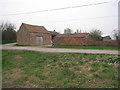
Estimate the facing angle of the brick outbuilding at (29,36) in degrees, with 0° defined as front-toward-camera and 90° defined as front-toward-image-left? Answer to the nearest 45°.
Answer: approximately 315°
